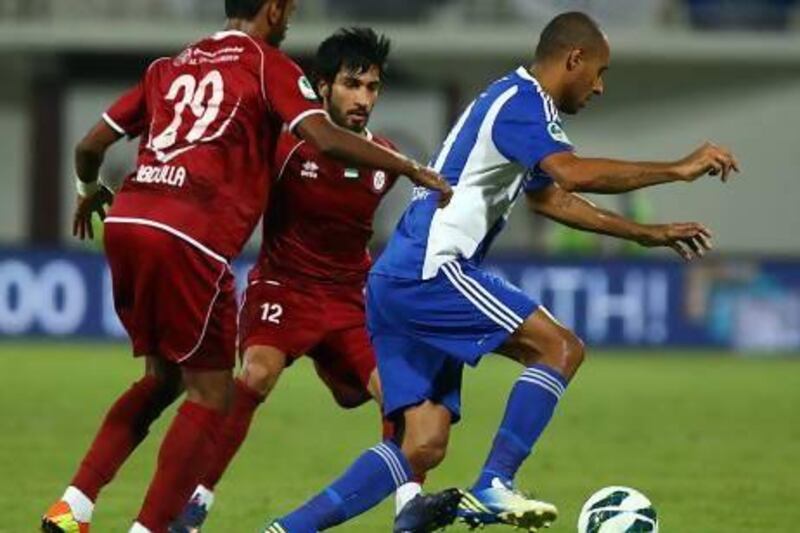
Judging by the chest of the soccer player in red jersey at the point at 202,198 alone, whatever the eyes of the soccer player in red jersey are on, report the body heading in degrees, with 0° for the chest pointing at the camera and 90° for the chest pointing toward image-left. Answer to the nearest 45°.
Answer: approximately 225°

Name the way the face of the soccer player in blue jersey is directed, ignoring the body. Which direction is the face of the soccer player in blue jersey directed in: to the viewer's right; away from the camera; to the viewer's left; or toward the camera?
to the viewer's right

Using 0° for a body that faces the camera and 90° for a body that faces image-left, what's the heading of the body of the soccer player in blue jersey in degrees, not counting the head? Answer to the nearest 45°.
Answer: approximately 270°

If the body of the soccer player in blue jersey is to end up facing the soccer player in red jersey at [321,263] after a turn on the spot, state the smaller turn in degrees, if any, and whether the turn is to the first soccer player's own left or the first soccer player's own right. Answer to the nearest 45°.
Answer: approximately 135° to the first soccer player's own left

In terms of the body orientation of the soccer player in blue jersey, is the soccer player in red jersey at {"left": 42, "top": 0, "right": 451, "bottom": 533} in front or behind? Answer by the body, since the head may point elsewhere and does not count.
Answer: behind

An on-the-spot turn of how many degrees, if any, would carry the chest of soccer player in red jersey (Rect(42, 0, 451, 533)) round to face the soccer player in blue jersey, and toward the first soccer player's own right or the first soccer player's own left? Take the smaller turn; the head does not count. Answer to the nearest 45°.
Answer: approximately 45° to the first soccer player's own right

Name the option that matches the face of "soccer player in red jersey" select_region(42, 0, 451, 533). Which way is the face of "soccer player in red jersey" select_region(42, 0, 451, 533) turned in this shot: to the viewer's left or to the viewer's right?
to the viewer's right
